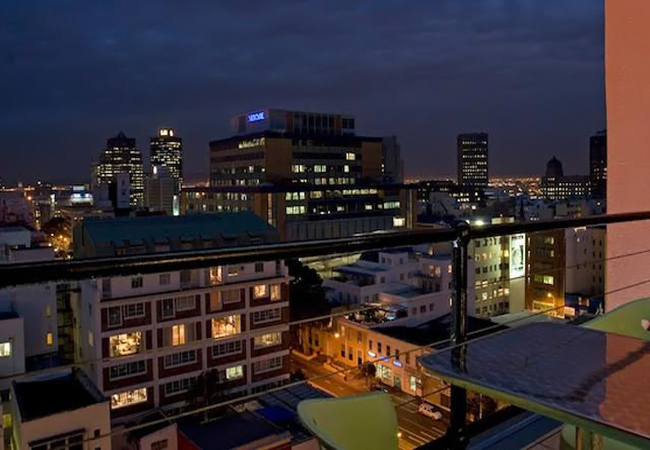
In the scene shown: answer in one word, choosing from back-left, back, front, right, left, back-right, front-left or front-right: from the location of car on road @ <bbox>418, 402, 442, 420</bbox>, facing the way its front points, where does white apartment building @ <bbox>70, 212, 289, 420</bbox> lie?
back-right

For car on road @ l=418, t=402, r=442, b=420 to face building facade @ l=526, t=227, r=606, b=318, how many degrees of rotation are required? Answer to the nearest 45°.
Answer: approximately 135° to its left

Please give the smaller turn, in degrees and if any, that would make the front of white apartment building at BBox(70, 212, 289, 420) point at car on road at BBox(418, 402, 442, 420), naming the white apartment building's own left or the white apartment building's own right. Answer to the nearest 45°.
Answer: approximately 90° to the white apartment building's own left

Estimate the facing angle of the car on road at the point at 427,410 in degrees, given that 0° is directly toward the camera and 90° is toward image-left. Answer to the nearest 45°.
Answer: approximately 315°

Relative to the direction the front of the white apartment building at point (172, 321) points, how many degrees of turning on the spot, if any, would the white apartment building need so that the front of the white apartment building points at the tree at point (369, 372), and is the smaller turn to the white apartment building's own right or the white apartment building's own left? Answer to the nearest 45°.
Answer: approximately 90° to the white apartment building's own left

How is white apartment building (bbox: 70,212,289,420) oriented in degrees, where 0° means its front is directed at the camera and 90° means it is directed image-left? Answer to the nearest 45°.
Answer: approximately 0°

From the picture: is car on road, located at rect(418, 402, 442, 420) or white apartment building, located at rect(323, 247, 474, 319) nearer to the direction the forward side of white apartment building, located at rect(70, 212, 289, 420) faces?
the car on road

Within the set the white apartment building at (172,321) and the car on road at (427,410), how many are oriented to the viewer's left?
0
